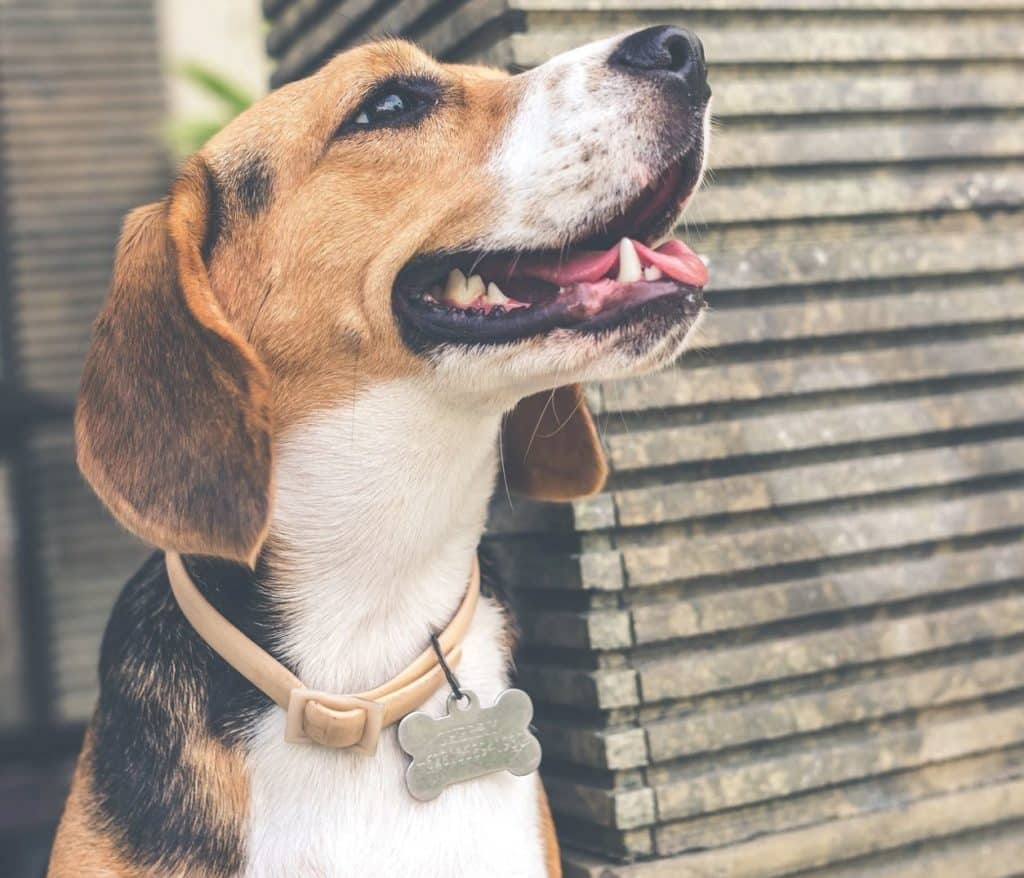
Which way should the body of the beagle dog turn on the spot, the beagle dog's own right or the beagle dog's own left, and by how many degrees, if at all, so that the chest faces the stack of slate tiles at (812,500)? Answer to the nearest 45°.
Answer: approximately 45° to the beagle dog's own left

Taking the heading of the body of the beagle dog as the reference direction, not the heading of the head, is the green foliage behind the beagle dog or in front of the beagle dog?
behind

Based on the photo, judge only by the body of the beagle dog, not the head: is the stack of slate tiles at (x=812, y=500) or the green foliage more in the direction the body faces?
the stack of slate tiles

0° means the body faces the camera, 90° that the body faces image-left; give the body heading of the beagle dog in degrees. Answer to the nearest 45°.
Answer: approximately 315°
